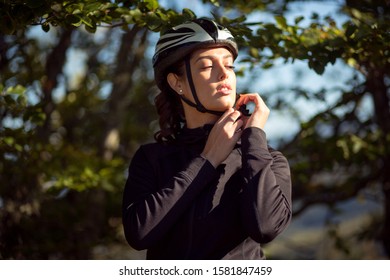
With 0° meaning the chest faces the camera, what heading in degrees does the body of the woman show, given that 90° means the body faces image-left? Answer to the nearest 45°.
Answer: approximately 315°

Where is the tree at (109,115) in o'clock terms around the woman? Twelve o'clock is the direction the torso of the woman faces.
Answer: The tree is roughly at 7 o'clock from the woman.
